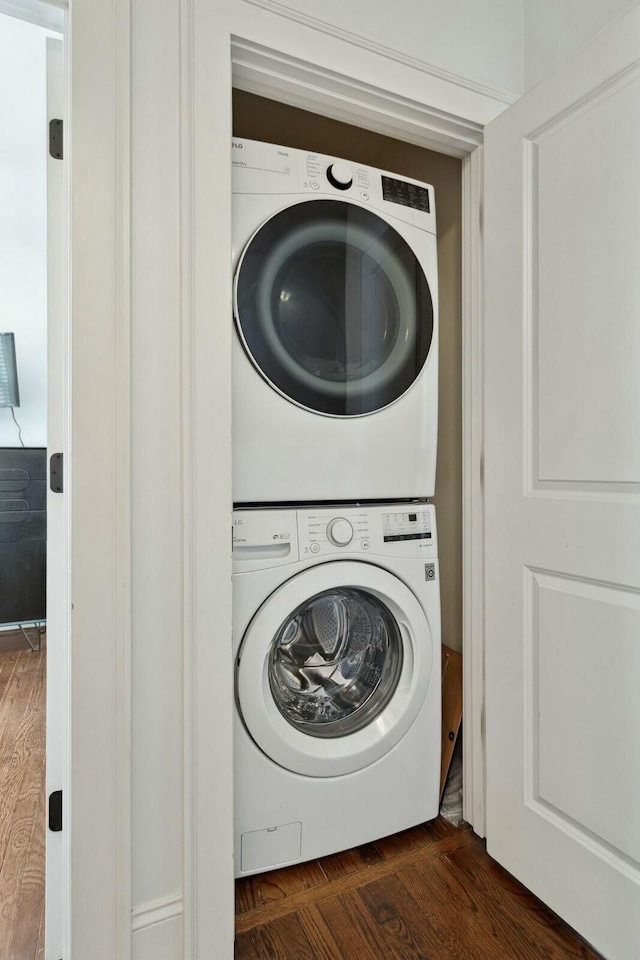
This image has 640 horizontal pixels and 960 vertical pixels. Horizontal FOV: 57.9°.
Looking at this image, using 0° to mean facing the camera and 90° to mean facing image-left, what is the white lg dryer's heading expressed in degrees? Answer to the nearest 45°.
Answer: approximately 315°

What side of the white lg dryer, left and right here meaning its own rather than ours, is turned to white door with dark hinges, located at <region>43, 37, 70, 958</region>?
right
